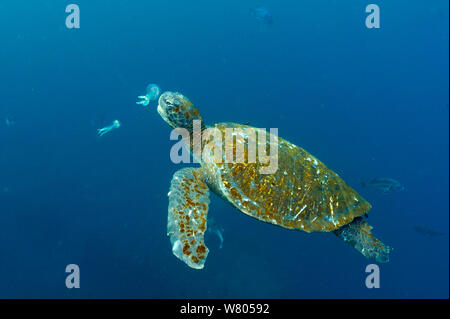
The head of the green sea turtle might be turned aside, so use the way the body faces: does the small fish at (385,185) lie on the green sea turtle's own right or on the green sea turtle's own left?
on the green sea turtle's own right

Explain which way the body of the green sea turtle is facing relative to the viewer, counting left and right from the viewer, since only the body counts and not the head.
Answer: facing to the left of the viewer
